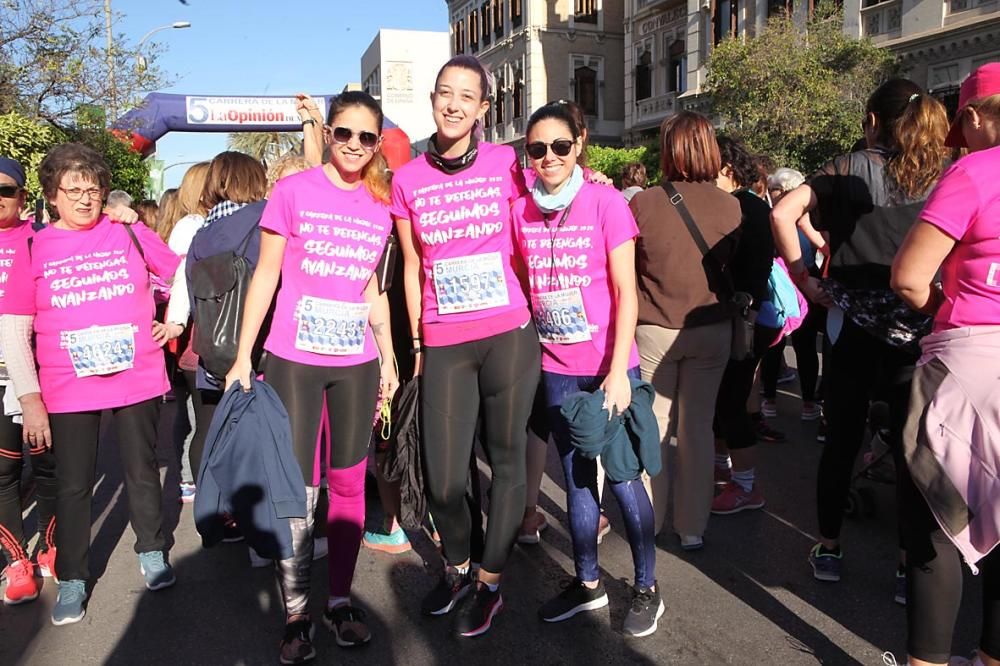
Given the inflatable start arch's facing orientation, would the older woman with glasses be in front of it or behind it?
in front

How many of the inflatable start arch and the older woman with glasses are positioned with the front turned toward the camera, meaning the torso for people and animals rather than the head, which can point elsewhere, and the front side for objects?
2

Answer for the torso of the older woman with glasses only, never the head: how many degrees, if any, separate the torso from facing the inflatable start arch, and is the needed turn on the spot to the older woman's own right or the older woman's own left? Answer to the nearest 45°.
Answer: approximately 180°

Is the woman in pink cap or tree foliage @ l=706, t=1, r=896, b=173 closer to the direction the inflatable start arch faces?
the woman in pink cap

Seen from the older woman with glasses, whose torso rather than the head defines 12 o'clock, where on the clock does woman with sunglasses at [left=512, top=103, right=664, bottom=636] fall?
The woman with sunglasses is roughly at 10 o'clock from the older woman with glasses.

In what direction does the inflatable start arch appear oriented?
toward the camera

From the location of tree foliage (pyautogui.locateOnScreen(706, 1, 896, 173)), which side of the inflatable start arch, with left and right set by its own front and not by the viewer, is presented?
left

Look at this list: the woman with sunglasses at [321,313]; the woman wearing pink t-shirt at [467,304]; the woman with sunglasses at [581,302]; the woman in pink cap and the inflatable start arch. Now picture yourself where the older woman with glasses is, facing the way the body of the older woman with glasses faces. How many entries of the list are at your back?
1

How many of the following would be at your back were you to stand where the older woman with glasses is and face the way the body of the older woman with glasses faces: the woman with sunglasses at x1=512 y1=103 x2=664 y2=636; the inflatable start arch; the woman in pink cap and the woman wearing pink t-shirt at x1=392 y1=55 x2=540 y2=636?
1

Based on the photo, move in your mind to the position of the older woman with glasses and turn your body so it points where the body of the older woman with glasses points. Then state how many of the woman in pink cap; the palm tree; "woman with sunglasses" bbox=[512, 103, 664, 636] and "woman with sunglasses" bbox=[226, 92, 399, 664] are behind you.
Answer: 1

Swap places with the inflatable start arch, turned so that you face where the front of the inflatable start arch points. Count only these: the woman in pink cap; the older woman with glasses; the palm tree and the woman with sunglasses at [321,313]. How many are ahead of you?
3

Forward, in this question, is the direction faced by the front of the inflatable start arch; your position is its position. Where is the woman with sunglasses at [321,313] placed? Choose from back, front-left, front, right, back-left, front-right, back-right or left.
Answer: front

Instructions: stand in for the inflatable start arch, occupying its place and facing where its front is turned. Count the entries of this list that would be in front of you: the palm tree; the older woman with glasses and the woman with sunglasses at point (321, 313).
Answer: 2

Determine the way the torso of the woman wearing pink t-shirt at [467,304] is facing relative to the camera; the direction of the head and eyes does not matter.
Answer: toward the camera

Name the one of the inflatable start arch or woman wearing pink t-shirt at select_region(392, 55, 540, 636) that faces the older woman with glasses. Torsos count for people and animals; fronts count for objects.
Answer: the inflatable start arch

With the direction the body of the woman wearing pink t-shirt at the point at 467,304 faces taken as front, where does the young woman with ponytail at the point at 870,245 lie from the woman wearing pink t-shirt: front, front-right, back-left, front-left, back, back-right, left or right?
left
